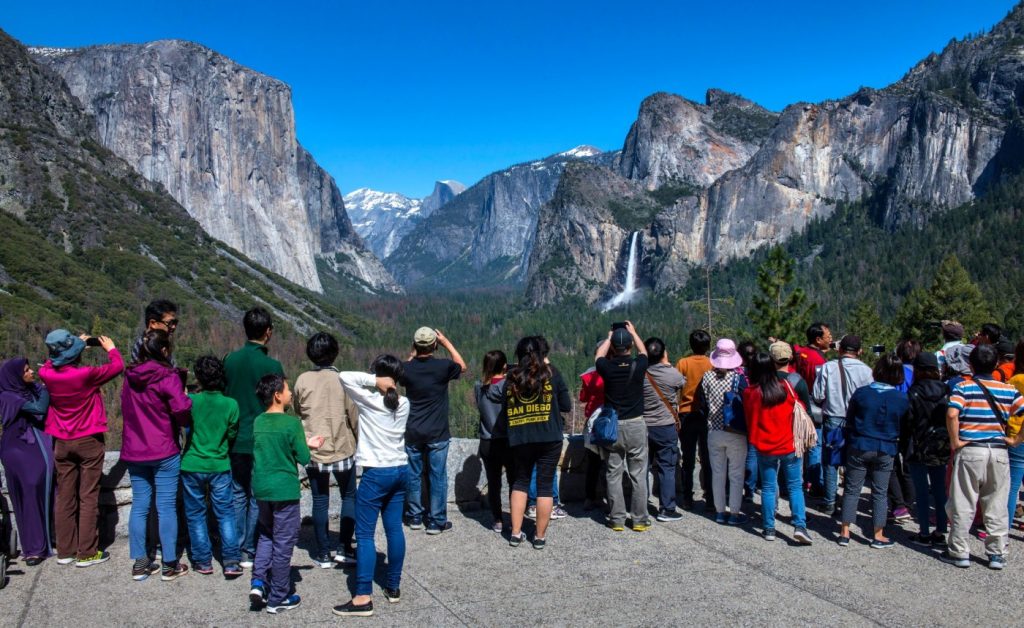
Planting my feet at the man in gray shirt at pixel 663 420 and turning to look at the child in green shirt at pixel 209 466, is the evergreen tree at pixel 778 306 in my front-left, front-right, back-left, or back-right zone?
back-right

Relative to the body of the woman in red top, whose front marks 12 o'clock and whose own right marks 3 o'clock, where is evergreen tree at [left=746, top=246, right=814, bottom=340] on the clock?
The evergreen tree is roughly at 12 o'clock from the woman in red top.

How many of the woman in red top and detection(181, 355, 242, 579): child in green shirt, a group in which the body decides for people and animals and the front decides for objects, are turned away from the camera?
2

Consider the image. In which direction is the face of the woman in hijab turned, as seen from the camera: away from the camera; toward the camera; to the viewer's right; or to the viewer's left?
to the viewer's right

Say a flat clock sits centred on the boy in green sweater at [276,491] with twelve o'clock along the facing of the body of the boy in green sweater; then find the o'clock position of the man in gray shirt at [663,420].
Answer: The man in gray shirt is roughly at 1 o'clock from the boy in green sweater.

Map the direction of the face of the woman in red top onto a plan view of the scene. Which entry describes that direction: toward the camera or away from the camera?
away from the camera

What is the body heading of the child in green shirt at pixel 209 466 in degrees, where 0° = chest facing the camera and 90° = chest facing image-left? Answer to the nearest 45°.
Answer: approximately 180°

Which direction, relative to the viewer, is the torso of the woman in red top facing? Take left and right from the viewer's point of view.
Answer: facing away from the viewer

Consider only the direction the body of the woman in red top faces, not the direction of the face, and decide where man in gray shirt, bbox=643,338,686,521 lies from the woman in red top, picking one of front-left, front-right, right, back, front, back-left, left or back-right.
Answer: left

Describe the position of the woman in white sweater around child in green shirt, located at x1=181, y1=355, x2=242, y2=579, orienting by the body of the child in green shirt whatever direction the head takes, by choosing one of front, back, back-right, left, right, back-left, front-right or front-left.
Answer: back-right

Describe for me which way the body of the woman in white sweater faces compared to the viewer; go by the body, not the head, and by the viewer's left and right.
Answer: facing away from the viewer and to the left of the viewer

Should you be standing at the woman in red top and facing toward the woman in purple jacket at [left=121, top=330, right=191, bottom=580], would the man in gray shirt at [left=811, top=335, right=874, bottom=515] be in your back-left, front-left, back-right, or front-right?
back-right

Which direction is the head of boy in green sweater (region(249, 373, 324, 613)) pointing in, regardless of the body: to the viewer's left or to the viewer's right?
to the viewer's right

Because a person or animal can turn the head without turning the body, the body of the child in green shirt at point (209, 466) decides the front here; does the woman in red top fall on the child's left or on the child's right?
on the child's right

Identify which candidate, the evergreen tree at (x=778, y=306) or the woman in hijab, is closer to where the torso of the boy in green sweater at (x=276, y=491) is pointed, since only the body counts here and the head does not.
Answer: the evergreen tree

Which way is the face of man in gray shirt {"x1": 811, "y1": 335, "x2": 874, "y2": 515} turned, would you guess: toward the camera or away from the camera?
away from the camera

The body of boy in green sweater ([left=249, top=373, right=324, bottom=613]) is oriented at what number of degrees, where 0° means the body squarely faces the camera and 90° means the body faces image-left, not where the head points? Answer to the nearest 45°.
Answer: approximately 225°
